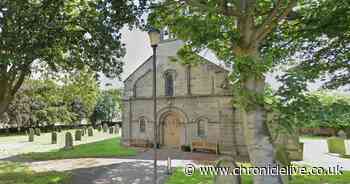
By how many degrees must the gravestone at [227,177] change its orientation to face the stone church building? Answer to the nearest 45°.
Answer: approximately 180°

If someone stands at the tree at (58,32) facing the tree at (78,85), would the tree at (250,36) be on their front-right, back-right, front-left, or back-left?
back-right

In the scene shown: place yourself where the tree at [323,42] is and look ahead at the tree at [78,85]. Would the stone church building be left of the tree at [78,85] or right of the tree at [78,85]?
right

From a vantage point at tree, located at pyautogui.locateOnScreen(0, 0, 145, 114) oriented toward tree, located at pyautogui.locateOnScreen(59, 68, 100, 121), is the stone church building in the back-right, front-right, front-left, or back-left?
front-right

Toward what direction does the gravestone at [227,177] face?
toward the camera

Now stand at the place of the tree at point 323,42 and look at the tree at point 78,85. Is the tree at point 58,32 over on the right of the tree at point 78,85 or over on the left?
left

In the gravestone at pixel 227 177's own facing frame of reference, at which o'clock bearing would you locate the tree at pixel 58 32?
The tree is roughly at 3 o'clock from the gravestone.
